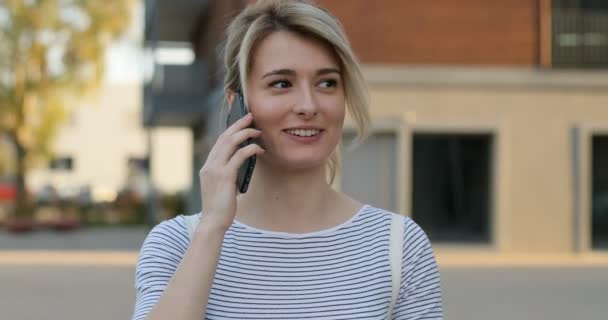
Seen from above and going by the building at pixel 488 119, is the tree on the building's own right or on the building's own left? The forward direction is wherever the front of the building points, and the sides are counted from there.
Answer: on the building's own right

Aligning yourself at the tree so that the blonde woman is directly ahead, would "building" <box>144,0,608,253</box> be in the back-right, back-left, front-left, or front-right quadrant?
front-left

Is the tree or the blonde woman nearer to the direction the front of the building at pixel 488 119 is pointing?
the blonde woman

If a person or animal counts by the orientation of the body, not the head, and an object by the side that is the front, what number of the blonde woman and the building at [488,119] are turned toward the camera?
2

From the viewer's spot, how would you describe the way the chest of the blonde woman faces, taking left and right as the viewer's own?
facing the viewer

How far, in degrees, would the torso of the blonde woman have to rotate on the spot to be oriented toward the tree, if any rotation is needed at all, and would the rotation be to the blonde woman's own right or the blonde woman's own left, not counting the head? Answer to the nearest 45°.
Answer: approximately 180°

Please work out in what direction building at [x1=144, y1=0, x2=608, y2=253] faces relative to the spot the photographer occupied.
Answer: facing the viewer

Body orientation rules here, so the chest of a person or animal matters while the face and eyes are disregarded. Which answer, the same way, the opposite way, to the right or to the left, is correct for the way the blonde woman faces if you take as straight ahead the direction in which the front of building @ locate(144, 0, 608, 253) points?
the same way

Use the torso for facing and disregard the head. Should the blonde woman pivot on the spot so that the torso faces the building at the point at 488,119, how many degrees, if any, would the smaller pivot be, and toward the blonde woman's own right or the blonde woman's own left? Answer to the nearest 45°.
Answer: approximately 180°

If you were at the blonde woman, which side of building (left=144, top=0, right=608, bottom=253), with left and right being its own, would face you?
front

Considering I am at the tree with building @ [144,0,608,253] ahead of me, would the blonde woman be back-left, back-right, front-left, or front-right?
front-right
